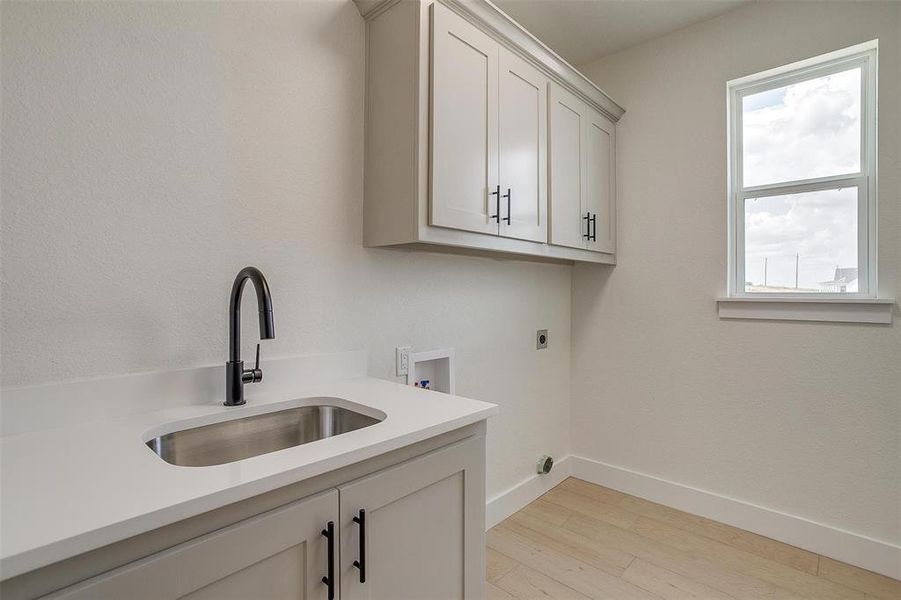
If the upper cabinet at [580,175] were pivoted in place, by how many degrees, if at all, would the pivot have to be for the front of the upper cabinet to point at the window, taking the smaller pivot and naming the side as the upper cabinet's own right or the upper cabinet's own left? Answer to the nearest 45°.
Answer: approximately 45° to the upper cabinet's own left

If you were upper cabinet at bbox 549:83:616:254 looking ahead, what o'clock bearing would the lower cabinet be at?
The lower cabinet is roughly at 2 o'clock from the upper cabinet.

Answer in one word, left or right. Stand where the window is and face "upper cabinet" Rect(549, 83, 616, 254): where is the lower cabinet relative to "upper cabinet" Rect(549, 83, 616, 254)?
left

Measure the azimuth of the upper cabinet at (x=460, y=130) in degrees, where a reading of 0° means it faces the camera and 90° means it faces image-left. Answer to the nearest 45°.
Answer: approximately 315°

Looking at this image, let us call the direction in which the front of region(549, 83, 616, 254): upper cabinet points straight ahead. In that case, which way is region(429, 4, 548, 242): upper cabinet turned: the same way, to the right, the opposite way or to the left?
the same way

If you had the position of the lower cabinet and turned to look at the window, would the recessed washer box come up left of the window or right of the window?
left

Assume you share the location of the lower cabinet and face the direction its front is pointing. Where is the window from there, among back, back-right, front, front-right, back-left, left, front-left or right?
front-left

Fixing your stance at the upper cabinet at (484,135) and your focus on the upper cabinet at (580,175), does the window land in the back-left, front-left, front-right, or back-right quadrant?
front-right

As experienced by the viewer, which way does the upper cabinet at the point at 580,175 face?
facing the viewer and to the right of the viewer
